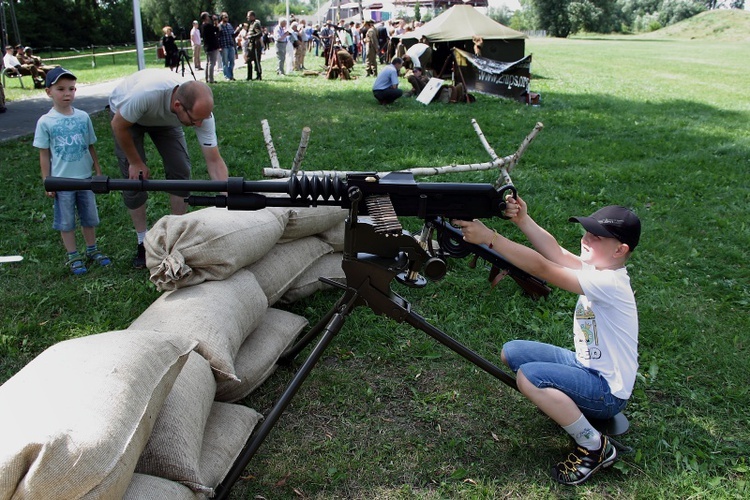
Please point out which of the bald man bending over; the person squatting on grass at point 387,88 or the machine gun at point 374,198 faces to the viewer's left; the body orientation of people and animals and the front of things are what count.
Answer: the machine gun

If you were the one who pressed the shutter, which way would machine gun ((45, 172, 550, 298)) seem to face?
facing to the left of the viewer

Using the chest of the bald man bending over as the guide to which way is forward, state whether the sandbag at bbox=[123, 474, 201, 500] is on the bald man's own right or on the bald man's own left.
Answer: on the bald man's own right

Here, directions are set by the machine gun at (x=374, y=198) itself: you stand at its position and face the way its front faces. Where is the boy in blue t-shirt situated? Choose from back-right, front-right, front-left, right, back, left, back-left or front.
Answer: front-right

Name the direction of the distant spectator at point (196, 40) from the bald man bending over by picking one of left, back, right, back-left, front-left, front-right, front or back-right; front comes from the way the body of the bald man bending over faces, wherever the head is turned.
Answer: back-left

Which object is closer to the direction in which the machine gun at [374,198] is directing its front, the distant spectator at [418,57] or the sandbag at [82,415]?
the sandbag

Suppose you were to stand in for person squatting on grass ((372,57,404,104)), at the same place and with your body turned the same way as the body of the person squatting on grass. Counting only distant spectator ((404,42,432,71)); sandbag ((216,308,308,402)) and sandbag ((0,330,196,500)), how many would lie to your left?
1

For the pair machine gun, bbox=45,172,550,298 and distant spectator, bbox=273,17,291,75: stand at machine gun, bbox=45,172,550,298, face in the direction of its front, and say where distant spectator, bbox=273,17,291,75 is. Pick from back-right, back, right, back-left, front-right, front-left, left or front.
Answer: right
